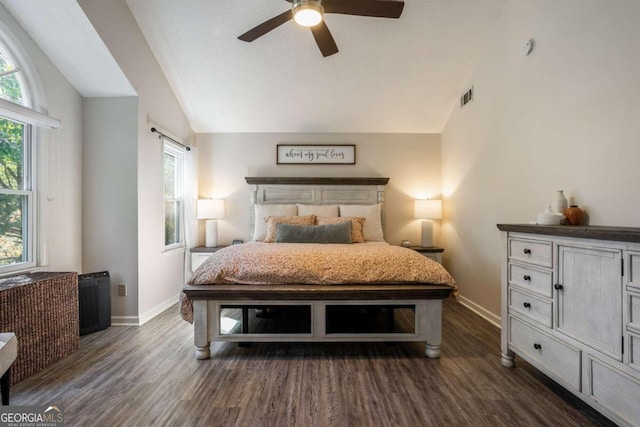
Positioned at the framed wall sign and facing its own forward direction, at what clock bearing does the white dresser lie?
The white dresser is roughly at 11 o'clock from the framed wall sign.

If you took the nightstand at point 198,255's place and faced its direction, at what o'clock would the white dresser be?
The white dresser is roughly at 11 o'clock from the nightstand.

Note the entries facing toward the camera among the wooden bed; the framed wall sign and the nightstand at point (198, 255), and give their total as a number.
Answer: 3

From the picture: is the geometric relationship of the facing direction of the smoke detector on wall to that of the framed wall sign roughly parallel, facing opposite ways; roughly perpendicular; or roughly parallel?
roughly perpendicular

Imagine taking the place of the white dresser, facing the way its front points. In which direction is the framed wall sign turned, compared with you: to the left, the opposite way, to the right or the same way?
to the left

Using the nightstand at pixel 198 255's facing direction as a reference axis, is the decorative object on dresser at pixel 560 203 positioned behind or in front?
in front

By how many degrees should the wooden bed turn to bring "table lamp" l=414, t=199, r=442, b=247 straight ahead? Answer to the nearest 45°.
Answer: approximately 135° to its left

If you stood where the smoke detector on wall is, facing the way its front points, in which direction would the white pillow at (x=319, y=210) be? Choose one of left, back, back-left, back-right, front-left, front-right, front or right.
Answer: front-right

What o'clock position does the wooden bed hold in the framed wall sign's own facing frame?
The wooden bed is roughly at 12 o'clock from the framed wall sign.

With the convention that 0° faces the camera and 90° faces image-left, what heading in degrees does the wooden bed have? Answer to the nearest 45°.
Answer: approximately 0°

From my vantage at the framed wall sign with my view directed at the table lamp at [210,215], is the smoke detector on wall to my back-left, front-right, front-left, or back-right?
back-left

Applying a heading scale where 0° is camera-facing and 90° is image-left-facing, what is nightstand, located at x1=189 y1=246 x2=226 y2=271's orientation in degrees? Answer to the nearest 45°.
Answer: approximately 0°
